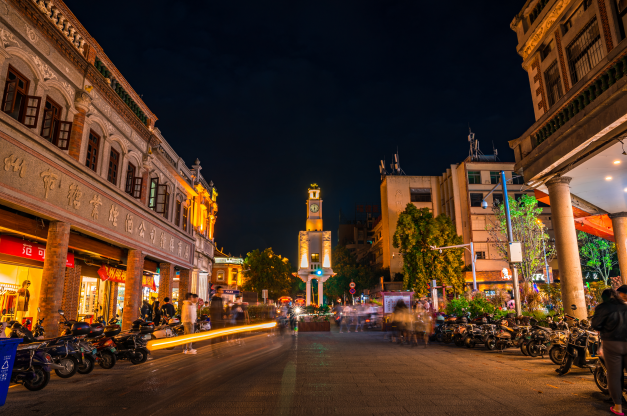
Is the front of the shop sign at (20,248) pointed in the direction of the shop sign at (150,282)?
no

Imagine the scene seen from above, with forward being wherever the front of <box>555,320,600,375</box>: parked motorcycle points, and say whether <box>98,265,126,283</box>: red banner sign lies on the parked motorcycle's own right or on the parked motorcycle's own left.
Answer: on the parked motorcycle's own right

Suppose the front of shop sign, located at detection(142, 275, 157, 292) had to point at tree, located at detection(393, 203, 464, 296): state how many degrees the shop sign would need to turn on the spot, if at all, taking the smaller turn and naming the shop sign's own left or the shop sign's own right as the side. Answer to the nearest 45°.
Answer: approximately 45° to the shop sign's own left

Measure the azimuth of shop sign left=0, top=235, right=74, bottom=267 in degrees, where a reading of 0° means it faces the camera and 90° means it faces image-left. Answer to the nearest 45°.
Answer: approximately 315°

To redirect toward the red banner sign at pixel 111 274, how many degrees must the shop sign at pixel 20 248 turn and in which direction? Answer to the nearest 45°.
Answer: approximately 90° to its left

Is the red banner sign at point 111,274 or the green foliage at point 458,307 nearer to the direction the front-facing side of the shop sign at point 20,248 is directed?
the green foliage

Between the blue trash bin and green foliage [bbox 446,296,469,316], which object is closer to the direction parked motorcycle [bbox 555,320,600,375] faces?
the blue trash bin

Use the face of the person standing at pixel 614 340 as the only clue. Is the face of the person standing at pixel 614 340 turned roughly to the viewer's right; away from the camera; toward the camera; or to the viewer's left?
away from the camera

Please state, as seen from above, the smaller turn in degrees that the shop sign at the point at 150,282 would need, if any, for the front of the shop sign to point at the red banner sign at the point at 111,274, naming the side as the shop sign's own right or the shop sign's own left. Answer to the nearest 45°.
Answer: approximately 90° to the shop sign's own right

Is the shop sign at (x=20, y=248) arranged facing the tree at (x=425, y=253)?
no

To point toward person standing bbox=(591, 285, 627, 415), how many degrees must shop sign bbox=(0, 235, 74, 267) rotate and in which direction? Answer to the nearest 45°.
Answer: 0° — it already faces them

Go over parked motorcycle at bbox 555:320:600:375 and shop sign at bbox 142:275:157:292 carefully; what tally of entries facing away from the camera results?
0

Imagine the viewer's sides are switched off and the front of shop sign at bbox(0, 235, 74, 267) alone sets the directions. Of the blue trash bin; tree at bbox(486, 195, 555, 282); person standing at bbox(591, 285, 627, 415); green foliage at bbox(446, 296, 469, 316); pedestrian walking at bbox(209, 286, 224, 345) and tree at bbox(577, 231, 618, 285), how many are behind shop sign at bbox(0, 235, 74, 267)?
0

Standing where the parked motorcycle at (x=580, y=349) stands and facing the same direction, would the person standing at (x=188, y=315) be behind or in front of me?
in front

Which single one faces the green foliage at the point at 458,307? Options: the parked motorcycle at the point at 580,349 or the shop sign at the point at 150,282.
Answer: the shop sign

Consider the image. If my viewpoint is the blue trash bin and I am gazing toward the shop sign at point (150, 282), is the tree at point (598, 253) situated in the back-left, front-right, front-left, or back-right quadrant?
front-right

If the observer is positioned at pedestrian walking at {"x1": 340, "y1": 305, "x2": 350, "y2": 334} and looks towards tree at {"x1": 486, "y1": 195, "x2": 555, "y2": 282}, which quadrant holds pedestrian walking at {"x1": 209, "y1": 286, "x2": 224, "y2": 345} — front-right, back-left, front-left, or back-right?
back-right

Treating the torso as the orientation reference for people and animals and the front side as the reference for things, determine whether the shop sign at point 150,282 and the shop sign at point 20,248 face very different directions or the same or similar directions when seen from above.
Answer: same or similar directions

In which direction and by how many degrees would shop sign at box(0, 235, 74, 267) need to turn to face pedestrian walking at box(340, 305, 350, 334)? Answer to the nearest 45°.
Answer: approximately 45° to its left

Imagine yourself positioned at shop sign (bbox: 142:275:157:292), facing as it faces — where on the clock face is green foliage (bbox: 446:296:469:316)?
The green foliage is roughly at 12 o'clock from the shop sign.

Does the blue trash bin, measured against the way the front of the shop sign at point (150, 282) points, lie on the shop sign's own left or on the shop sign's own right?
on the shop sign's own right
